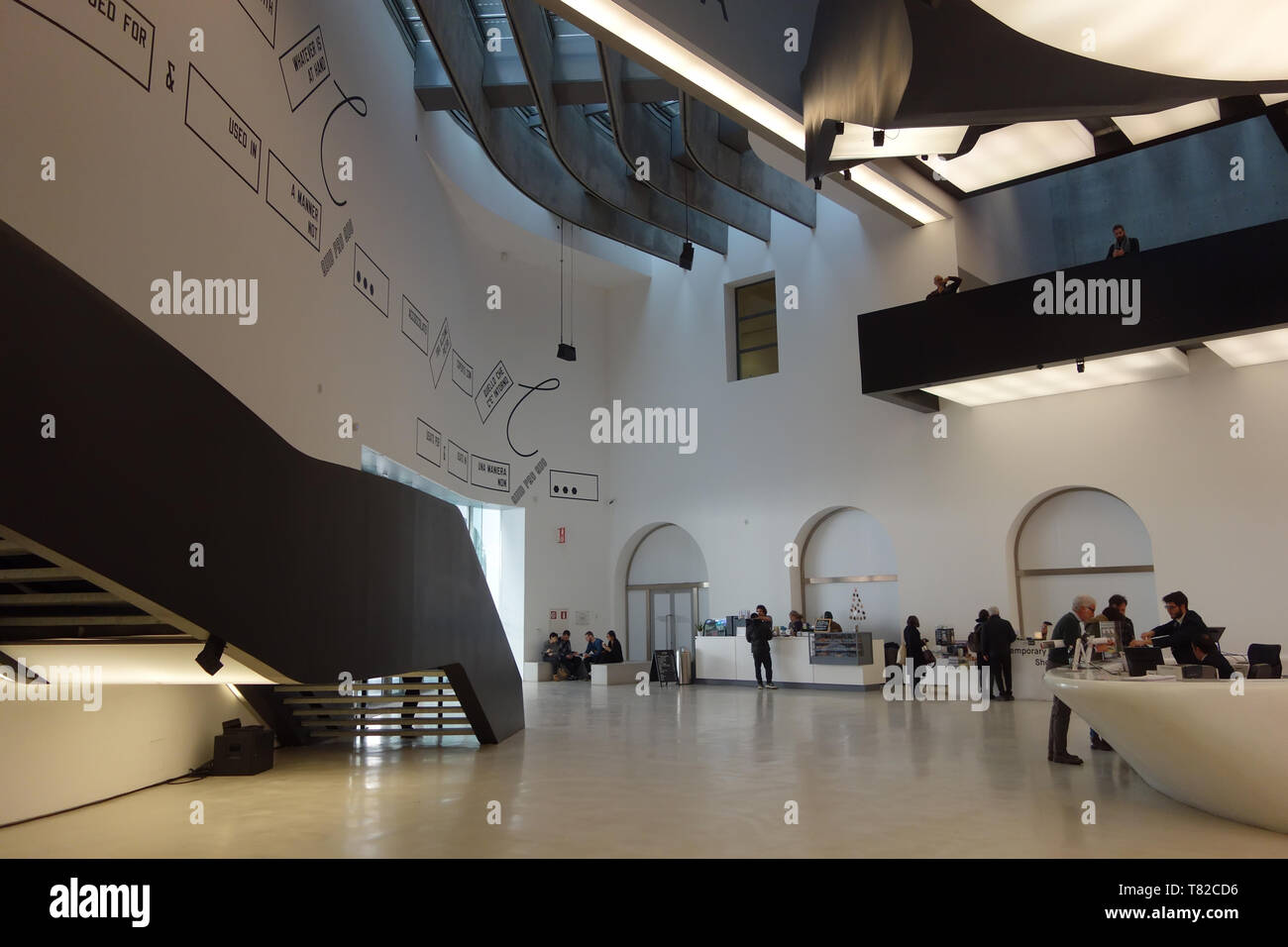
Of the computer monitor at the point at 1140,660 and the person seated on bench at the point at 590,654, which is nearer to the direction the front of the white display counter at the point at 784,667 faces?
the computer monitor

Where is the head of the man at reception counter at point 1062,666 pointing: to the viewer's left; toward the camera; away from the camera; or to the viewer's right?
to the viewer's right

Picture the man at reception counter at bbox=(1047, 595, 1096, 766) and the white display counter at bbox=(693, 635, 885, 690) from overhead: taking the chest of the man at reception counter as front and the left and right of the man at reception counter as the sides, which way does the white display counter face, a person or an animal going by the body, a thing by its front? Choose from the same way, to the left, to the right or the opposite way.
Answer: to the right

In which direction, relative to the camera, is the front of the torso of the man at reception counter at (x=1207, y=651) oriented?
to the viewer's left

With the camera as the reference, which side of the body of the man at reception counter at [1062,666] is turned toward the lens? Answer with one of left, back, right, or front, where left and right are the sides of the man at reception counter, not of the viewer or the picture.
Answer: right

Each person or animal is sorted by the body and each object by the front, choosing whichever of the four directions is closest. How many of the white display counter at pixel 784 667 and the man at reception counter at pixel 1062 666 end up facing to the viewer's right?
1

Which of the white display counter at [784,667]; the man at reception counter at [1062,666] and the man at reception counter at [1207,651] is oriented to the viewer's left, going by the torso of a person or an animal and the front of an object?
the man at reception counter at [1207,651]

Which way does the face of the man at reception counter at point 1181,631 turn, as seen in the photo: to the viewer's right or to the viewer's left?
to the viewer's left

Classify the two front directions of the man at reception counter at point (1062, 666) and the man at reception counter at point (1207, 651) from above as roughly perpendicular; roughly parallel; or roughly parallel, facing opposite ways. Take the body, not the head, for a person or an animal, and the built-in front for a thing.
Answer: roughly parallel, facing opposite ways

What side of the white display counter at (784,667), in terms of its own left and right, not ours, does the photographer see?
front

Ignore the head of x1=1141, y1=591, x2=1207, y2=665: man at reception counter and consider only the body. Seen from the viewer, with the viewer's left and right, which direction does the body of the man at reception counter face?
facing the viewer and to the left of the viewer
